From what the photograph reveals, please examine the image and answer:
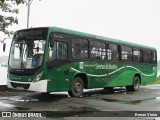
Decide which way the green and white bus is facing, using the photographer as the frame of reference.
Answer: facing the viewer and to the left of the viewer
